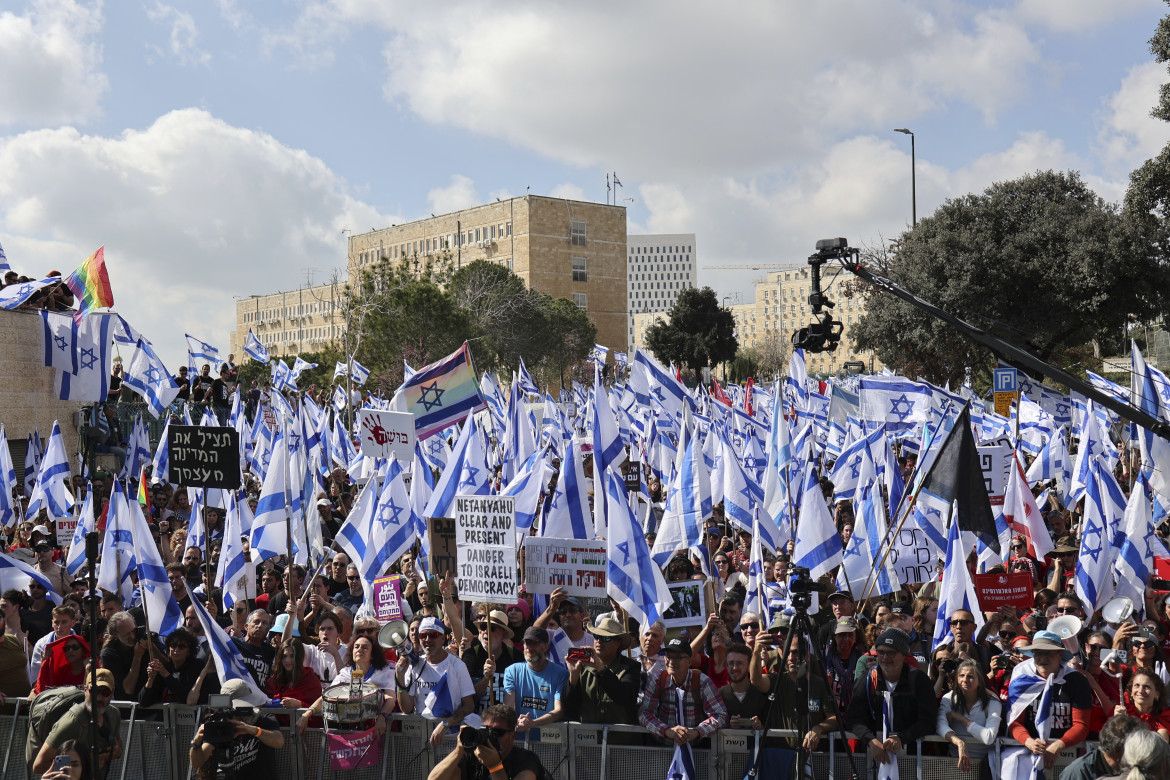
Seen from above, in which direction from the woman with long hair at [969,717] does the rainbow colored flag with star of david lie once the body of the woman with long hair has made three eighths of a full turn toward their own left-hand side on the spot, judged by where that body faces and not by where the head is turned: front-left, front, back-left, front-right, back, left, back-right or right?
left

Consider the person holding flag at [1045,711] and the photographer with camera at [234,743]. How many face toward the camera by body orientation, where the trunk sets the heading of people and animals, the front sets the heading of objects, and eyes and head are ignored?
2

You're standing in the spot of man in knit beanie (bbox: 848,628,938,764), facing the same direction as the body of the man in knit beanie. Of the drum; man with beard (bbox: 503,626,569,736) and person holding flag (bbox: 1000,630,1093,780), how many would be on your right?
2

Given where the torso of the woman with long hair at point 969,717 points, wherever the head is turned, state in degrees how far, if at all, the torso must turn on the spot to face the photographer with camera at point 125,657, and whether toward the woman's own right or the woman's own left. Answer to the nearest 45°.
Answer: approximately 90° to the woman's own right

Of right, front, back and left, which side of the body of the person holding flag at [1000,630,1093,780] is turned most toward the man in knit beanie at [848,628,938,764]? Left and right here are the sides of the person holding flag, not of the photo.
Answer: right

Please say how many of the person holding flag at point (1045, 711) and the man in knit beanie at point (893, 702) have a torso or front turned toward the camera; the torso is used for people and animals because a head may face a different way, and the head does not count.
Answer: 2

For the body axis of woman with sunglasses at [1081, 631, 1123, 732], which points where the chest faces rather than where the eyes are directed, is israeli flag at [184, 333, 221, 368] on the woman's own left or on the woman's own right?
on the woman's own right

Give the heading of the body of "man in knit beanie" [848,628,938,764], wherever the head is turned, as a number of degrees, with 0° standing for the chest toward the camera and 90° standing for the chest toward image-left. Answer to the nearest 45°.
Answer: approximately 0°

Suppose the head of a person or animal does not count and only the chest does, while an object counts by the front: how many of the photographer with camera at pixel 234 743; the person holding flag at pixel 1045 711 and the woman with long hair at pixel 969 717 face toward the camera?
3

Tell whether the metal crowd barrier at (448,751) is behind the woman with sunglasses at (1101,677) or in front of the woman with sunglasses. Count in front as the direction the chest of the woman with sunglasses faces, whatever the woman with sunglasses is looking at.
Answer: in front
